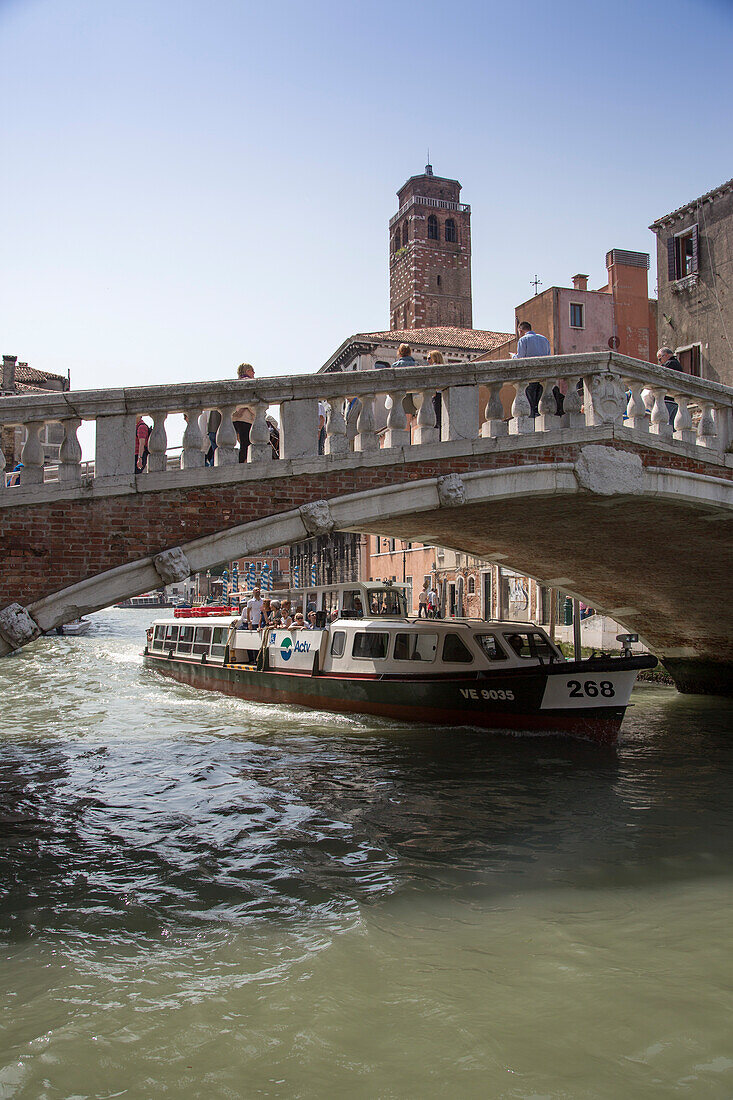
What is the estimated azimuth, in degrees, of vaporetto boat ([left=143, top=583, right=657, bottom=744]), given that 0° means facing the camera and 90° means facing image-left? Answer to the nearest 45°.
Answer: approximately 315°

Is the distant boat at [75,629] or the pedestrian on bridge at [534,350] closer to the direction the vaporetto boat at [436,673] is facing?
the pedestrian on bridge

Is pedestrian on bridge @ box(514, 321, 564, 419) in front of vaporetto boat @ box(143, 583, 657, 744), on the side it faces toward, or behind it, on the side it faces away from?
in front

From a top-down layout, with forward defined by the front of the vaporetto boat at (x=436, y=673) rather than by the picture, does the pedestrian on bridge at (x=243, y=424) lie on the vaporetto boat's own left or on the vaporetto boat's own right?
on the vaporetto boat's own right

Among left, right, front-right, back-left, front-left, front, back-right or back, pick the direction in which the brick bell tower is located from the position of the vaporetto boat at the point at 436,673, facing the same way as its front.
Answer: back-left
